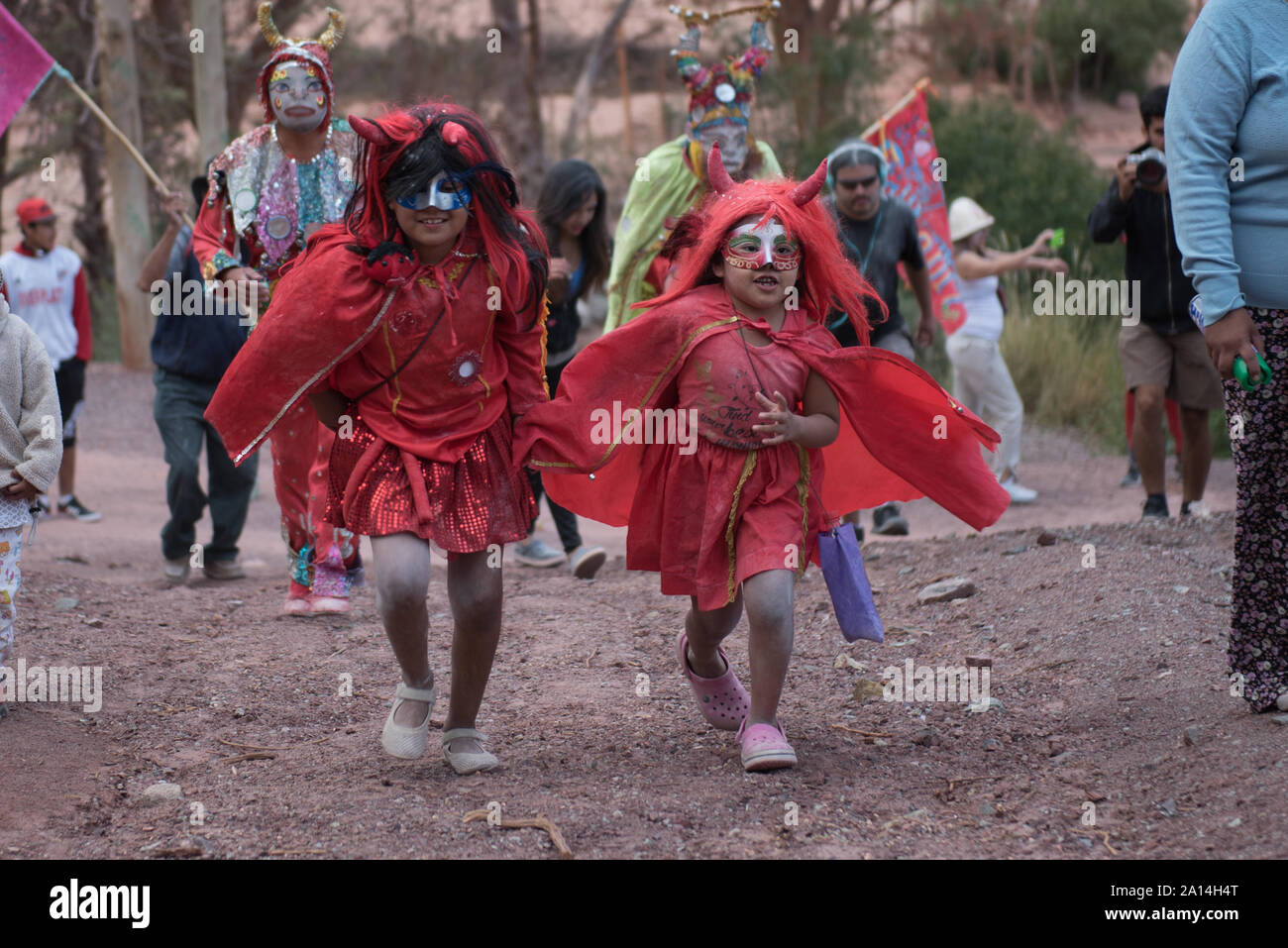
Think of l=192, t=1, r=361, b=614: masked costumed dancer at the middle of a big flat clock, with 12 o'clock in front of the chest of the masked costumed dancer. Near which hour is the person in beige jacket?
The person in beige jacket is roughly at 1 o'clock from the masked costumed dancer.

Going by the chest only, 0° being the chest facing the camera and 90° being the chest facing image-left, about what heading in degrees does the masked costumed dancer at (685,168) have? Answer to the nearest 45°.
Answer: approximately 0°

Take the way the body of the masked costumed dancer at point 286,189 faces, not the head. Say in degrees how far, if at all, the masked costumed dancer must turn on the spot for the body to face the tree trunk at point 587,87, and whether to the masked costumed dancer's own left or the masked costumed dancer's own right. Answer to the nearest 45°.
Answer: approximately 180°

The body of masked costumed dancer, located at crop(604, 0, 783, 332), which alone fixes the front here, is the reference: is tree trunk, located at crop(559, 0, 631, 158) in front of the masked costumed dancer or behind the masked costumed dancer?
behind

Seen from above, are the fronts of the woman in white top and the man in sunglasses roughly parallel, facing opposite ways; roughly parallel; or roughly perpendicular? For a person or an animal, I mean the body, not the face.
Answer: roughly perpendicular

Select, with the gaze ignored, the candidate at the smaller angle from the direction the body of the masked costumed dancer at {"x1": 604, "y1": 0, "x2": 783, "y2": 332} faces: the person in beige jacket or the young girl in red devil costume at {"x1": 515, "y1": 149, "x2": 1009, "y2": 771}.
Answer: the young girl in red devil costume

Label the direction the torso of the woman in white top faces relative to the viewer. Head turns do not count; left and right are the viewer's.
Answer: facing to the right of the viewer
